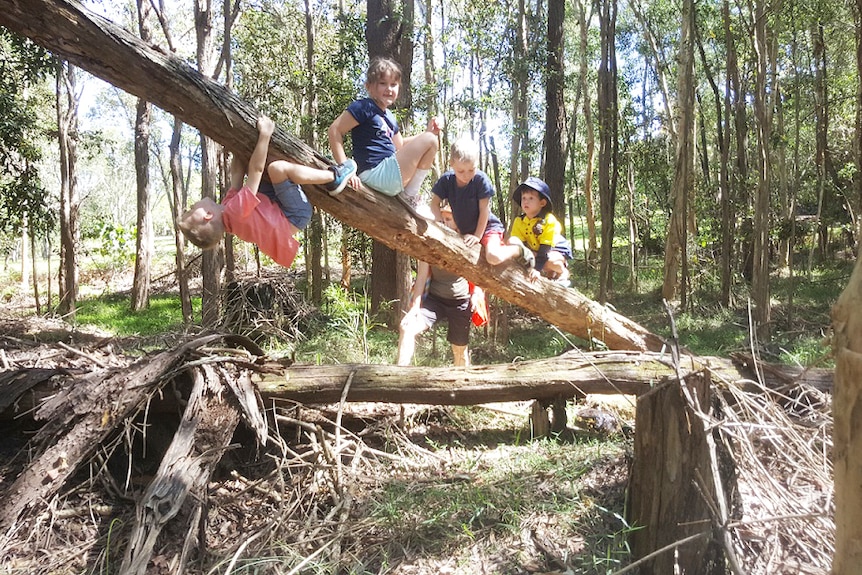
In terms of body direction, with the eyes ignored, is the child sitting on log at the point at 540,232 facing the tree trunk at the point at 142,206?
no

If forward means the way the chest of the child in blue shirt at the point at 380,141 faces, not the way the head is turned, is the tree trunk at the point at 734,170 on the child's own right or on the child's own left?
on the child's own left

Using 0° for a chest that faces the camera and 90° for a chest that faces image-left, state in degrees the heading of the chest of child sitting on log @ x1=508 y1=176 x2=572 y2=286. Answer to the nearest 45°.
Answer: approximately 45°

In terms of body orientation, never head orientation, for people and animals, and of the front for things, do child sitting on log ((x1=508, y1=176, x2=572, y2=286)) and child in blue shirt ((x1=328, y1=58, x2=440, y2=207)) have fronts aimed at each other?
no

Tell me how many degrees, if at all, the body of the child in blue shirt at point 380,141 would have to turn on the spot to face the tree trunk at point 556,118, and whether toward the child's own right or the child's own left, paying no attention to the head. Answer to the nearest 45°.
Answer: approximately 90° to the child's own left

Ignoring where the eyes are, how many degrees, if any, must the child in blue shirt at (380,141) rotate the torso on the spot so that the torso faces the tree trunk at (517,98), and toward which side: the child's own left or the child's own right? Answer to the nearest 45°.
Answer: approximately 90° to the child's own left

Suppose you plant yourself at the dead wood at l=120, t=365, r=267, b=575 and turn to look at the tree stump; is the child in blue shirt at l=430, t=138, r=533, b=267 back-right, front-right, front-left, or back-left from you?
front-left

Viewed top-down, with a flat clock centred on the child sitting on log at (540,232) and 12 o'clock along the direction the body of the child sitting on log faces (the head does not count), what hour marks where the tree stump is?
The tree stump is roughly at 10 o'clock from the child sitting on log.

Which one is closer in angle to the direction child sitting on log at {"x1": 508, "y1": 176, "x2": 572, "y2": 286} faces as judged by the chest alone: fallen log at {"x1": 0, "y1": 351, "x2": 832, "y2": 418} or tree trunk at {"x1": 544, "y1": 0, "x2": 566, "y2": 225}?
the fallen log

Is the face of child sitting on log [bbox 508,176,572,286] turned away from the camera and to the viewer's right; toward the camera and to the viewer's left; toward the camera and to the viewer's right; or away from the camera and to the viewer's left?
toward the camera and to the viewer's left

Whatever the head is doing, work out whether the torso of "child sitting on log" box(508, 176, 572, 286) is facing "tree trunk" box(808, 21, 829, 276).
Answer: no

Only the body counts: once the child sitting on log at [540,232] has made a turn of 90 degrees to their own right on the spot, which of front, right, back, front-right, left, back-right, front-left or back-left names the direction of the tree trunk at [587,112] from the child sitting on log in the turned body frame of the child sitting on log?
front-right

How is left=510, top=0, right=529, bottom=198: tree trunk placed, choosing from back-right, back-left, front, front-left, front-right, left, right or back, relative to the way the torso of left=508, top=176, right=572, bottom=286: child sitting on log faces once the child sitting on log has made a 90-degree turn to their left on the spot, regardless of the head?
back-left

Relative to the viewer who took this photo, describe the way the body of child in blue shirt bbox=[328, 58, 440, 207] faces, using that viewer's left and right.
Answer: facing the viewer and to the right of the viewer

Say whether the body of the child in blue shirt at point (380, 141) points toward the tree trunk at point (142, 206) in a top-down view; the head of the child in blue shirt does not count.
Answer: no

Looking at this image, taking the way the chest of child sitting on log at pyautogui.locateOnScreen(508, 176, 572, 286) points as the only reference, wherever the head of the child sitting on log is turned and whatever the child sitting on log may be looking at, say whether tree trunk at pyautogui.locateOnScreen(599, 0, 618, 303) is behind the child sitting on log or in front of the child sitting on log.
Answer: behind

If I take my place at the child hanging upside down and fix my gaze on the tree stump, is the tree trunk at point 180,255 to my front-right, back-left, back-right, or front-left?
back-left

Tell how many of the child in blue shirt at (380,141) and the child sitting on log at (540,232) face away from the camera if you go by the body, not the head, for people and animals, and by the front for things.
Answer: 0
